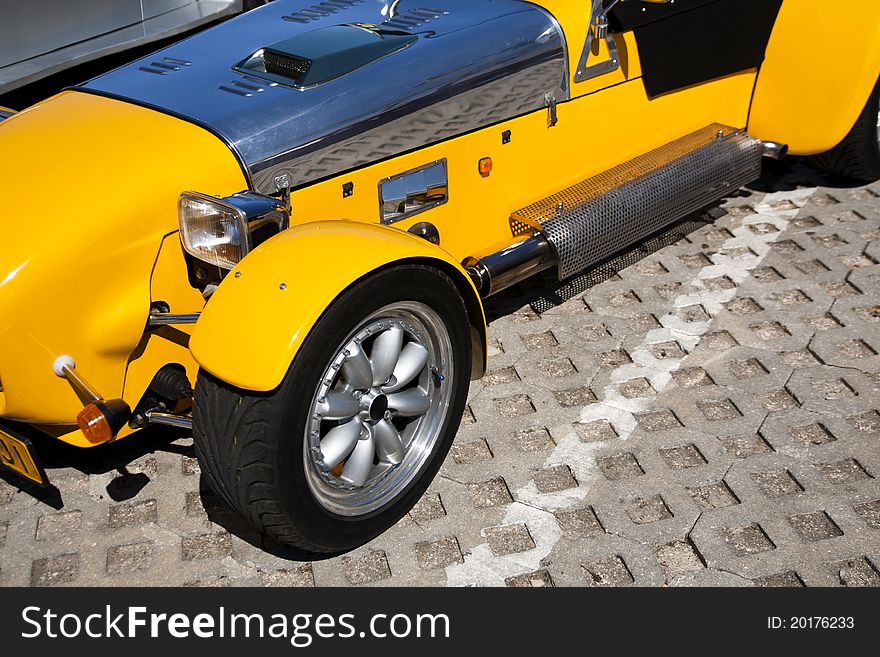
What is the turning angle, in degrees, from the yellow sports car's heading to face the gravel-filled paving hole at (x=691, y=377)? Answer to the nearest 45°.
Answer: approximately 135° to its left

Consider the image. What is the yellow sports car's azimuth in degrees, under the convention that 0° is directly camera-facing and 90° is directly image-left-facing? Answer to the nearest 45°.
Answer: approximately 45°

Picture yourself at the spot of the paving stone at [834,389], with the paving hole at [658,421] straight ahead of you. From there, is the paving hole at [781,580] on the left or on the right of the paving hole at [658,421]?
left

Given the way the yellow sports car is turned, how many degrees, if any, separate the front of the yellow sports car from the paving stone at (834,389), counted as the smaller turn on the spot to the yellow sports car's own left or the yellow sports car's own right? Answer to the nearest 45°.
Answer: approximately 135° to the yellow sports car's own left

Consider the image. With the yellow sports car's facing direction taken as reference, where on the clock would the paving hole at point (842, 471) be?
The paving hole is roughly at 8 o'clock from the yellow sports car.

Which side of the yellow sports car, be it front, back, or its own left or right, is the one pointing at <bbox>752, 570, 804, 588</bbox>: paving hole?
left

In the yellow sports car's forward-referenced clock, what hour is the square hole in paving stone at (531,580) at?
The square hole in paving stone is roughly at 9 o'clock from the yellow sports car.

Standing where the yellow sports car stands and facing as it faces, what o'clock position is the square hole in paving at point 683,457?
The square hole in paving is roughly at 8 o'clock from the yellow sports car.

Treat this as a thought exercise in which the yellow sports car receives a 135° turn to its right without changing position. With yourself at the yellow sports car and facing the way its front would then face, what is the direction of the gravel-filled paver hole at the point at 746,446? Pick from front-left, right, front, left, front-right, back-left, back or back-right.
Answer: right
